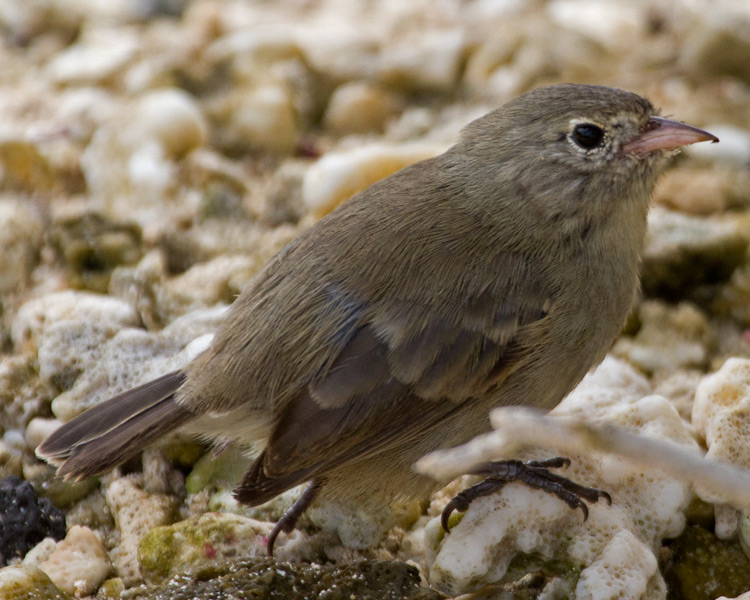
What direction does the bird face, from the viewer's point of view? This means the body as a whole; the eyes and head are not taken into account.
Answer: to the viewer's right

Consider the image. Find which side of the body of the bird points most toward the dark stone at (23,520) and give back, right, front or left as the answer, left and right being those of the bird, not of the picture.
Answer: back
